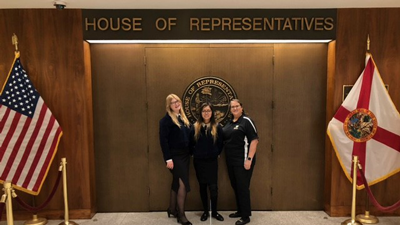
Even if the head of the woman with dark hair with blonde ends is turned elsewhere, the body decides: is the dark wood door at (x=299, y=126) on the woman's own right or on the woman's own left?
on the woman's own left

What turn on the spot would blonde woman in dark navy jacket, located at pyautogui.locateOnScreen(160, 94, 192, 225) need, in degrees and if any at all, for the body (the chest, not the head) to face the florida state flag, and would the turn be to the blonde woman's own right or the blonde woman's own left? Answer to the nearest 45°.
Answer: approximately 45° to the blonde woman's own left

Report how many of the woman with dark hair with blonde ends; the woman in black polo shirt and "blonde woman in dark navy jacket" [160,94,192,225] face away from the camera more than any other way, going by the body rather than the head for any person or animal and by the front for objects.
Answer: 0

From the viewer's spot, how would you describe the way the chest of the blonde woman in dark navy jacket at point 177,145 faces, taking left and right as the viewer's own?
facing the viewer and to the right of the viewer

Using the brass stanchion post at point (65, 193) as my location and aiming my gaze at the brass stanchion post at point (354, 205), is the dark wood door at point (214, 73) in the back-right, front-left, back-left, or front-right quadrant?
front-left

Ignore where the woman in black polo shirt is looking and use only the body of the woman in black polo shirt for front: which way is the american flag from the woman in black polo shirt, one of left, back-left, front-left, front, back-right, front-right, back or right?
front-right

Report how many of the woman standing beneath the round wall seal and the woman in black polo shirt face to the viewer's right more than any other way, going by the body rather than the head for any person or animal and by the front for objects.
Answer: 0

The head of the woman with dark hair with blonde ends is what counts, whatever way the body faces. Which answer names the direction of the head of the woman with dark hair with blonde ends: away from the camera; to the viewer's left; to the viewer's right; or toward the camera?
toward the camera

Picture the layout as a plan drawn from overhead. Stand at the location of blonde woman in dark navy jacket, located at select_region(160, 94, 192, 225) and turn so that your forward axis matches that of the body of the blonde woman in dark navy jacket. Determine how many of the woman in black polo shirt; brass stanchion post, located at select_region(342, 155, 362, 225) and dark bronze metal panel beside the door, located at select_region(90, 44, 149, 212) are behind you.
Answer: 1

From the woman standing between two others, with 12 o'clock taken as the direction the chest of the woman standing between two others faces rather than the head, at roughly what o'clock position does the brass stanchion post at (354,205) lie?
The brass stanchion post is roughly at 9 o'clock from the woman standing between two others.

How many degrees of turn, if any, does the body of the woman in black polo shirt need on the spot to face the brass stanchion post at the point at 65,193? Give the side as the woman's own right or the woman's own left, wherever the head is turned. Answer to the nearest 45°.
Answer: approximately 45° to the woman's own right

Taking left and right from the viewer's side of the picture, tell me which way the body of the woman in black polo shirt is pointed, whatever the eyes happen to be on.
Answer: facing the viewer and to the left of the viewer

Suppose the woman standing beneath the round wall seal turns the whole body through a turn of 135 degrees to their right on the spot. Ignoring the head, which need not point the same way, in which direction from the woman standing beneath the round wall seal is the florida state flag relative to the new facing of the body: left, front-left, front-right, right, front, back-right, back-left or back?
back-right

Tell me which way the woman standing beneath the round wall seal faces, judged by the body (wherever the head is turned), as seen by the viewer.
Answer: toward the camera
